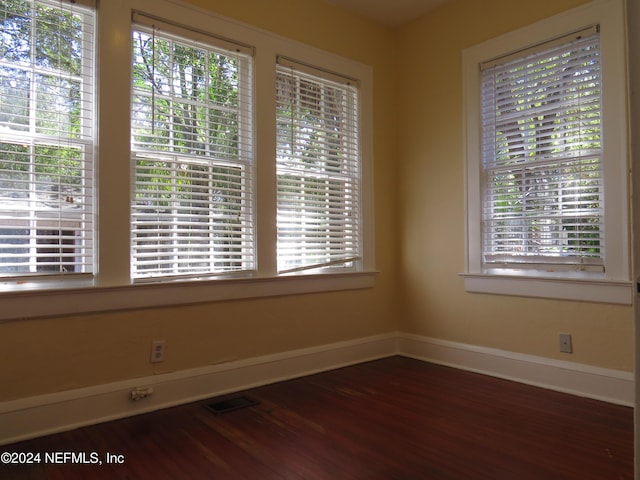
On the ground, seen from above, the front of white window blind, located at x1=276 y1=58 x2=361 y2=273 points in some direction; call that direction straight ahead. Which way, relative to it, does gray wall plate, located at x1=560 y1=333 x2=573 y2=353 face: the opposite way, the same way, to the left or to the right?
to the right

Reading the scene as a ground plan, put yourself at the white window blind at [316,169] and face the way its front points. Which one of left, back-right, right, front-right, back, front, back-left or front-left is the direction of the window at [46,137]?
right

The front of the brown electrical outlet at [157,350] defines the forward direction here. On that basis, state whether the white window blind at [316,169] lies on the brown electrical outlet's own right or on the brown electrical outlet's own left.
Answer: on the brown electrical outlet's own left

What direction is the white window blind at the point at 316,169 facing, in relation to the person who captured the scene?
facing the viewer and to the right of the viewer

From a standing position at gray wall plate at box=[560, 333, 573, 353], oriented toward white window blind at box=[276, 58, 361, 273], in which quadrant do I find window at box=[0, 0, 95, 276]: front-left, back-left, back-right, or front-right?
front-left

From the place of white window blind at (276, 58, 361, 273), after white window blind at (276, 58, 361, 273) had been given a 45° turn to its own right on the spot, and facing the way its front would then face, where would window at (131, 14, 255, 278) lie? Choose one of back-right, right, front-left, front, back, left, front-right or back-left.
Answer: front-right

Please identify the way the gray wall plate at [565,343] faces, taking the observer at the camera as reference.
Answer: facing the viewer

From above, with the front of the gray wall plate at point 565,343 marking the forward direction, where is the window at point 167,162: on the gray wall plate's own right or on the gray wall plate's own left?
on the gray wall plate's own right

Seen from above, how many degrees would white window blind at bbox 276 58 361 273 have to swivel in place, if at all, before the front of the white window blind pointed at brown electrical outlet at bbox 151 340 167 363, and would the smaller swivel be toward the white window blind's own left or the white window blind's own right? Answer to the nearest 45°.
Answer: approximately 90° to the white window blind's own right

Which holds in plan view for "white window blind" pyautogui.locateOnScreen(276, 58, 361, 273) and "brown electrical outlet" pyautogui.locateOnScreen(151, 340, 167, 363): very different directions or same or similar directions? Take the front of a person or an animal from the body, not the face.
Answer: same or similar directions

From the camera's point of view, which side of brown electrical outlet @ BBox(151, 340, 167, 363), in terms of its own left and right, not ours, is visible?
front
